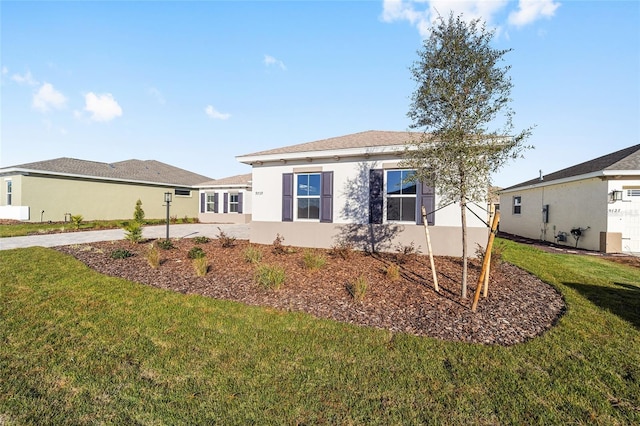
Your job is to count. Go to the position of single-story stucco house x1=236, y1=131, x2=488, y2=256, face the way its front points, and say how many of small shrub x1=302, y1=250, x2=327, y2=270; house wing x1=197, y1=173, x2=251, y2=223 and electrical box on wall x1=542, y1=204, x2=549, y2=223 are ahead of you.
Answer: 1

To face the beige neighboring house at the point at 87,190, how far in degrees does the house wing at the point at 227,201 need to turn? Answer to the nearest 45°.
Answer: approximately 90° to its right

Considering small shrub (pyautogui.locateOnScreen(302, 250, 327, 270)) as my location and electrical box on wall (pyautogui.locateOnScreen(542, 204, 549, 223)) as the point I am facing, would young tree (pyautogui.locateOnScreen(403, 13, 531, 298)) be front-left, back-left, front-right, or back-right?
front-right

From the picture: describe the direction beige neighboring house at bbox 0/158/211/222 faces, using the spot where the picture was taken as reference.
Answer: facing the viewer and to the left of the viewer

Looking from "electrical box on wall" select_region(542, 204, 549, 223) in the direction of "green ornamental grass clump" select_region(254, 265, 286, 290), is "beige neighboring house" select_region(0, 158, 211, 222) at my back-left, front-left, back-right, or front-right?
front-right

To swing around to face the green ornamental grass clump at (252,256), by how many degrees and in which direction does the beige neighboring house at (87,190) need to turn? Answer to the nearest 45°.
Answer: approximately 45° to its left

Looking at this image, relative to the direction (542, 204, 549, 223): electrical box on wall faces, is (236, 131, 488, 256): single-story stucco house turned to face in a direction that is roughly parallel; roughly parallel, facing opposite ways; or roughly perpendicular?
roughly perpendicular

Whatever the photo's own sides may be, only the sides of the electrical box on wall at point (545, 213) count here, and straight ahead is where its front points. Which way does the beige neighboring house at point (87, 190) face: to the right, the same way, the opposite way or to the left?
to the left

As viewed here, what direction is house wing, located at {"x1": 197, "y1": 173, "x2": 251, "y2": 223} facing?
toward the camera

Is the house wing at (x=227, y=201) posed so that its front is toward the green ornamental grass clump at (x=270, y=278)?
yes

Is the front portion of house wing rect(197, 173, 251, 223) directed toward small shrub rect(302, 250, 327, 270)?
yes

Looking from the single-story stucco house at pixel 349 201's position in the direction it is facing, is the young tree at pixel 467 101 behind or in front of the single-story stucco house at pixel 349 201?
in front

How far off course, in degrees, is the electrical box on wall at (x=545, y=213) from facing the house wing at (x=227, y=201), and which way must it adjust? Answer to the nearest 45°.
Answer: approximately 45° to its right
